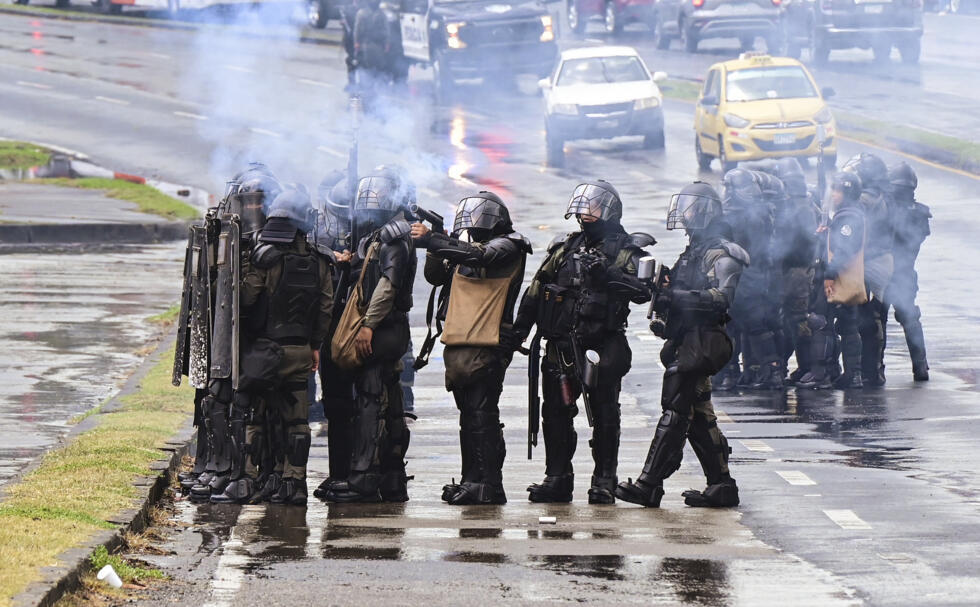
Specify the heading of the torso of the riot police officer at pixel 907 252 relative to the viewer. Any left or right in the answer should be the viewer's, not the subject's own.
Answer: facing to the left of the viewer

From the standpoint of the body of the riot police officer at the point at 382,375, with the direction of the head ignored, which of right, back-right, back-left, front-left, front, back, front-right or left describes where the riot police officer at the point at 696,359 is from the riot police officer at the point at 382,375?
back

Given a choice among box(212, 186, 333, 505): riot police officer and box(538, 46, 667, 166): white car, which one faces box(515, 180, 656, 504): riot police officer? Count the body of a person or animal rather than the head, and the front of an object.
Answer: the white car

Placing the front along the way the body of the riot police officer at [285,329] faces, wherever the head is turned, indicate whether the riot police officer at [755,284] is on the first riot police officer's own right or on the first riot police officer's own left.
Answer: on the first riot police officer's own right

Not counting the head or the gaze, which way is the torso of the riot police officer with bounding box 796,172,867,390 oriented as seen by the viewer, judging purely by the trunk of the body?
to the viewer's left

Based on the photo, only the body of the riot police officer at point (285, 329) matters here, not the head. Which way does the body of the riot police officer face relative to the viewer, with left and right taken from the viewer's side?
facing away from the viewer and to the left of the viewer

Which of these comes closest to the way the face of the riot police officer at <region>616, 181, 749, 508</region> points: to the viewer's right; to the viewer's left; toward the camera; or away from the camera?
to the viewer's left

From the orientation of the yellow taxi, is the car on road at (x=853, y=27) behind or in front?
behind
